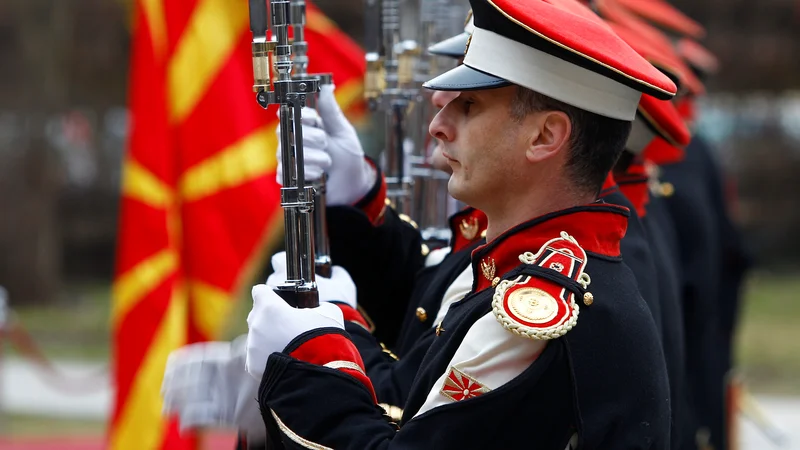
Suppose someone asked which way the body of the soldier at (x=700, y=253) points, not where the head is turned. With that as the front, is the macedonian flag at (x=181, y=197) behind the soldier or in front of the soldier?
in front

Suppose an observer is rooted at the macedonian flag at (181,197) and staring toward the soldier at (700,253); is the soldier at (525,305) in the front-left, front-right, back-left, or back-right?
front-right

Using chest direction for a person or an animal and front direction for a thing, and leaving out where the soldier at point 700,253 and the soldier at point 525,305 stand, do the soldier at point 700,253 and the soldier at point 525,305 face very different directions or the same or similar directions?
same or similar directions

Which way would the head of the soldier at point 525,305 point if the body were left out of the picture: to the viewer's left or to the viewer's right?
to the viewer's left

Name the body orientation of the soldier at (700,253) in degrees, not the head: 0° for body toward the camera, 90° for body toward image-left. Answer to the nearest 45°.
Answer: approximately 90°

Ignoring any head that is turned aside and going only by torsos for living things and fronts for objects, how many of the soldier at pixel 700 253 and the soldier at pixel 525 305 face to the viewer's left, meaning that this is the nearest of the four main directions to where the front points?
2

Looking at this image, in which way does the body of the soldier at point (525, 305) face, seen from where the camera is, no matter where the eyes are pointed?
to the viewer's left

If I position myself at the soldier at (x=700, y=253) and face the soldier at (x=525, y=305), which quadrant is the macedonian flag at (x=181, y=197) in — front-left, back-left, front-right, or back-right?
front-right

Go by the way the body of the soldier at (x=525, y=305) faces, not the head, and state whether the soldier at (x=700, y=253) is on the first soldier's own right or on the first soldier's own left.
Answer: on the first soldier's own right

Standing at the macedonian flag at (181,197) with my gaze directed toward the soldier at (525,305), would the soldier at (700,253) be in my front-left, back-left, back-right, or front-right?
front-left

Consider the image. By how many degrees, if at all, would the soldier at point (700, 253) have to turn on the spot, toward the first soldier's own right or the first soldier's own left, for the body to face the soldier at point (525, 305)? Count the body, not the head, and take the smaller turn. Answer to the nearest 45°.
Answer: approximately 90° to the first soldier's own left

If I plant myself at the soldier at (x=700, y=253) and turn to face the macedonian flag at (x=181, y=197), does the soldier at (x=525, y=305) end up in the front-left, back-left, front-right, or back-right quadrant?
front-left

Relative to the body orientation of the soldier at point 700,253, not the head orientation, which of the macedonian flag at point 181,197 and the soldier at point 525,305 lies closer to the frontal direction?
the macedonian flag

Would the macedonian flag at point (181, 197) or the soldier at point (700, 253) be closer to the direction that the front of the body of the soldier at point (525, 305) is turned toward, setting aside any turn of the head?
the macedonian flag
